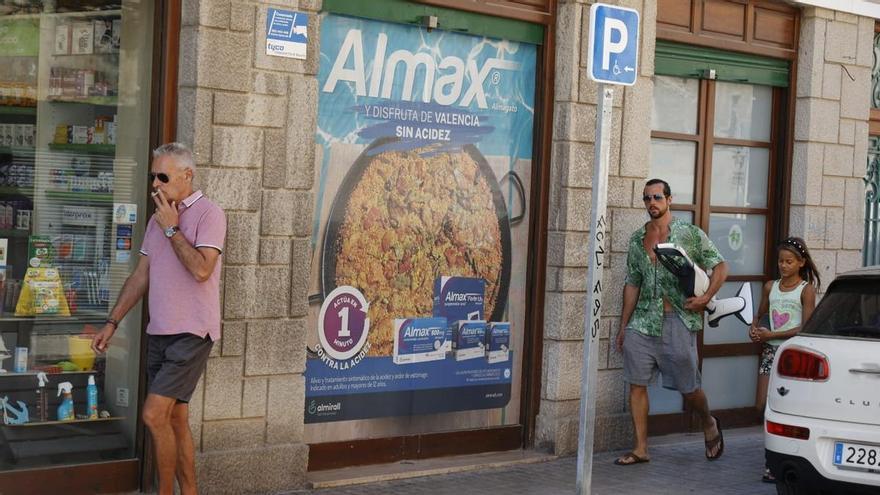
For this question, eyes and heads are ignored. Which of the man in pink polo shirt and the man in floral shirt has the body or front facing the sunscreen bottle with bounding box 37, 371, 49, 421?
the man in floral shirt

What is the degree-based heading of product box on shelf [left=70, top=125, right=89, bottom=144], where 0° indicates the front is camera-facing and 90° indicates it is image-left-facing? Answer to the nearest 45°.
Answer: approximately 0°

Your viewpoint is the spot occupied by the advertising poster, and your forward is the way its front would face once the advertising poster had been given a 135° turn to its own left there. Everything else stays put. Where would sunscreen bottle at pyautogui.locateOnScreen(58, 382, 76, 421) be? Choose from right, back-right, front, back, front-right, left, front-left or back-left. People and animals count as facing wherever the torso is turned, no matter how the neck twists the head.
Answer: back-left

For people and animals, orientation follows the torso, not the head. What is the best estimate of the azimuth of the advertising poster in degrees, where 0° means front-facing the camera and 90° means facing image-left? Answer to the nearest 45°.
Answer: approximately 315°

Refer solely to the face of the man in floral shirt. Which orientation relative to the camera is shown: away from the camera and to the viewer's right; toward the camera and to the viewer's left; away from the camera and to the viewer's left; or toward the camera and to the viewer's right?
toward the camera and to the viewer's left

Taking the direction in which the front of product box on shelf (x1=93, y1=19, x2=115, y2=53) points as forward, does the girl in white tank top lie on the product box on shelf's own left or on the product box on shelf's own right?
on the product box on shelf's own left

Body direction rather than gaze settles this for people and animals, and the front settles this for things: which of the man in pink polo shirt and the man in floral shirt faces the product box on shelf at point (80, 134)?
the man in floral shirt

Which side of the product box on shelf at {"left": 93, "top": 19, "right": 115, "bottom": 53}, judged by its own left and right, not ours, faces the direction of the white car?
left

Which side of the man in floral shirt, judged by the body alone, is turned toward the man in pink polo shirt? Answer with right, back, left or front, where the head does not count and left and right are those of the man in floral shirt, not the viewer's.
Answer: front
